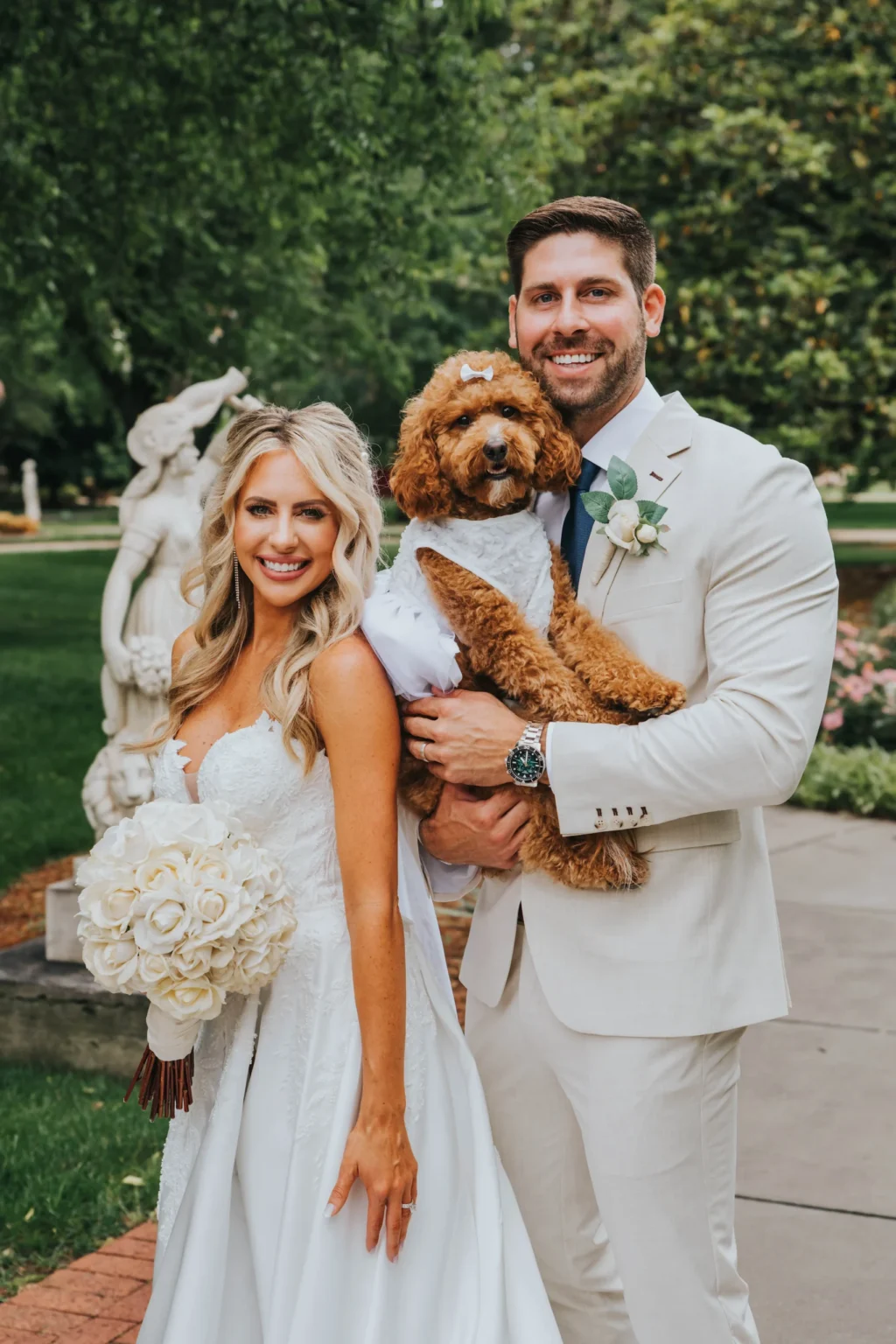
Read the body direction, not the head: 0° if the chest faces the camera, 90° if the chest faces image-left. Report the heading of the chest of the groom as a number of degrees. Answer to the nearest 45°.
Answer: approximately 45°

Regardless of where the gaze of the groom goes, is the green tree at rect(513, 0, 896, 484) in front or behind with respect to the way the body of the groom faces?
behind

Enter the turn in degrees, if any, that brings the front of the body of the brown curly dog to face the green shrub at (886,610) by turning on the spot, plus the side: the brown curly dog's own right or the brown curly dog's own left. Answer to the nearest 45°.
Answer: approximately 135° to the brown curly dog's own left

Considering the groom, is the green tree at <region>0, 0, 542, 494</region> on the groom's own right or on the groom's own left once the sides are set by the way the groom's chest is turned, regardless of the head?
on the groom's own right

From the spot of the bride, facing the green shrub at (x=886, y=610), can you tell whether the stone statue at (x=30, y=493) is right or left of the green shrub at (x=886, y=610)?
left

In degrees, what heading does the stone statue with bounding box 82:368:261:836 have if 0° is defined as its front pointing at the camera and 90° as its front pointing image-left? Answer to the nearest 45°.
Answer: approximately 315°

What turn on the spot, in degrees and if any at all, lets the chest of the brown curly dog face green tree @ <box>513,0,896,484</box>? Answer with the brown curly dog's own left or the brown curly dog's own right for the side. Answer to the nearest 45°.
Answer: approximately 135° to the brown curly dog's own left

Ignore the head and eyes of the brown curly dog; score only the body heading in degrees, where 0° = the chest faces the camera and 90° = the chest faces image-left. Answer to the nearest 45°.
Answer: approximately 315°

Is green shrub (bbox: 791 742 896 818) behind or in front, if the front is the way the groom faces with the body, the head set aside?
behind

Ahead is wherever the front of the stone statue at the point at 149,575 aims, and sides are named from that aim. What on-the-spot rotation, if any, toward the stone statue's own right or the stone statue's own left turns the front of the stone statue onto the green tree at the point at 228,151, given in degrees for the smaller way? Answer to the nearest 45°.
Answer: approximately 135° to the stone statue's own left
